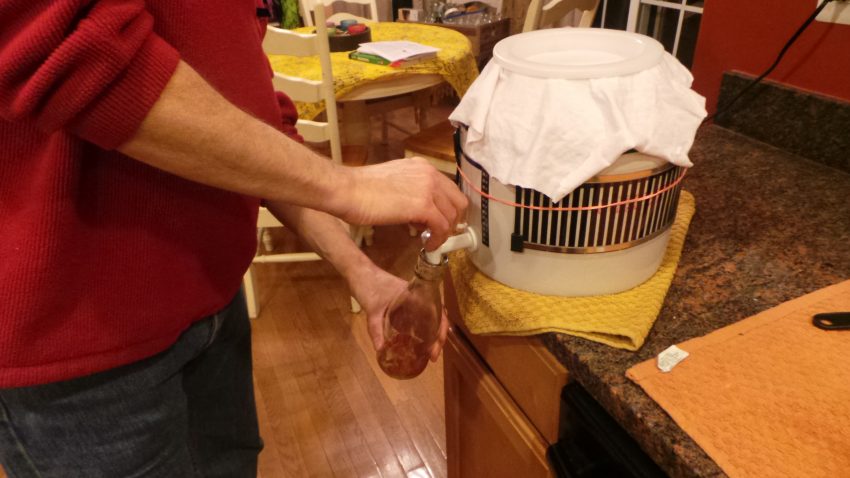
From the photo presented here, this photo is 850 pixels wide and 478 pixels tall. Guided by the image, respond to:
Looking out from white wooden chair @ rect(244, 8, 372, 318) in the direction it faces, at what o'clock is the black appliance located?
The black appliance is roughly at 4 o'clock from the white wooden chair.

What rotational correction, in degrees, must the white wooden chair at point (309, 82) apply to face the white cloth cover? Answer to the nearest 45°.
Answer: approximately 135° to its right

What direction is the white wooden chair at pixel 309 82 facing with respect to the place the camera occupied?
facing away from the viewer and to the right of the viewer

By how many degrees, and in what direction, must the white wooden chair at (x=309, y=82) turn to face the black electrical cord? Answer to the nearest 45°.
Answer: approximately 90° to its right

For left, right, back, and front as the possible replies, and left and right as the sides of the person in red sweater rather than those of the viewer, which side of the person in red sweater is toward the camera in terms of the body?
right

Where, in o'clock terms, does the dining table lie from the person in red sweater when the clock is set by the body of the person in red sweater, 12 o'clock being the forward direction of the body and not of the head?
The dining table is roughly at 10 o'clock from the person in red sweater.

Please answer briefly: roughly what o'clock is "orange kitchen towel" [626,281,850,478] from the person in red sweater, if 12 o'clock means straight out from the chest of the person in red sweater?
The orange kitchen towel is roughly at 1 o'clock from the person in red sweater.
